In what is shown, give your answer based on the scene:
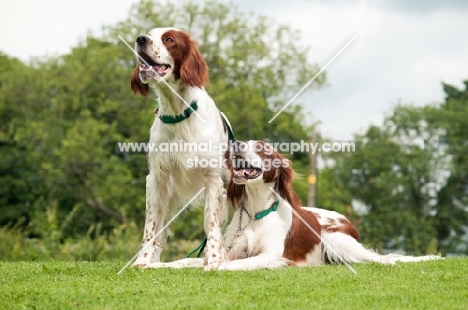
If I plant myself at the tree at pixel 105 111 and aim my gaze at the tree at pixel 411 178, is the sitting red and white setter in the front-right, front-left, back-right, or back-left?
front-right

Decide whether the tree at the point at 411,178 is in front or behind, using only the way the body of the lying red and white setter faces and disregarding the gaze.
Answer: behind

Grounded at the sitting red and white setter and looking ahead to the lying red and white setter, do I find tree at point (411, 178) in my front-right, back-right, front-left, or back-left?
front-left

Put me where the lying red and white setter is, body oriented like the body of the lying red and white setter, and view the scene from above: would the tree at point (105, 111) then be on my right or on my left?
on my right

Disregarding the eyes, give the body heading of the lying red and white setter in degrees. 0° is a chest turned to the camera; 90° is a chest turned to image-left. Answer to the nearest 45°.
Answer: approximately 45°
